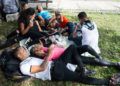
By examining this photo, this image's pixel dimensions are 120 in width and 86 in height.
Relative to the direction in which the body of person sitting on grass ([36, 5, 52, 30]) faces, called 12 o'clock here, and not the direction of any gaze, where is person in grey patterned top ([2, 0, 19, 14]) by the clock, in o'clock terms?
The person in grey patterned top is roughly at 3 o'clock from the person sitting on grass.

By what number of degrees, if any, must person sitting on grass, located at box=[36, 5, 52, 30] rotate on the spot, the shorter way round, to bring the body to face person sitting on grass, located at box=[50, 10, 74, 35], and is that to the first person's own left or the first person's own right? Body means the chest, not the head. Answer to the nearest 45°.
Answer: approximately 90° to the first person's own left

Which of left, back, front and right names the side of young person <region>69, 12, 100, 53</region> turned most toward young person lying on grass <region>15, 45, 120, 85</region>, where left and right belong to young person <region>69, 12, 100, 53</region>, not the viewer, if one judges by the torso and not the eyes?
left

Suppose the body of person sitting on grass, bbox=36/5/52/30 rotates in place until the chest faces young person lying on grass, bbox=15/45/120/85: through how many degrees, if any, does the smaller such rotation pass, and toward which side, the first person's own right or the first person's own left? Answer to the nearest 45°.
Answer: approximately 45° to the first person's own left

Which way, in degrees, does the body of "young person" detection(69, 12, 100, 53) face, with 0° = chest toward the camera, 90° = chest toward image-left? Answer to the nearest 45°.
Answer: approximately 135°

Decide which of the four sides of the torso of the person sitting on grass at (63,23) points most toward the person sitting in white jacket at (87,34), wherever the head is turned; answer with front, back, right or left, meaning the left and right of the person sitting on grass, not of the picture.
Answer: left

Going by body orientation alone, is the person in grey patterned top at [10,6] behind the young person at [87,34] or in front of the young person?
in front

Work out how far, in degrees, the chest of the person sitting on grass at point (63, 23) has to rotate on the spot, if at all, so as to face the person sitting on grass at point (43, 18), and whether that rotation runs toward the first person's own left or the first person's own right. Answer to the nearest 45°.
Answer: approximately 90° to the first person's own right

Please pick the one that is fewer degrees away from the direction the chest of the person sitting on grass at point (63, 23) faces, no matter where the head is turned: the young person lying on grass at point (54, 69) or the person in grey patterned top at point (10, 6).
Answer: the young person lying on grass
